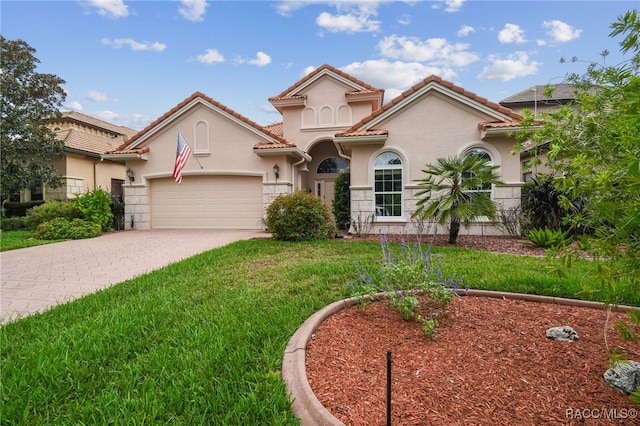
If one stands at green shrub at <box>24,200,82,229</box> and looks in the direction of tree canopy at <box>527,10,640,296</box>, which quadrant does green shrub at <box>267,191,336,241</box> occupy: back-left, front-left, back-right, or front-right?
front-left

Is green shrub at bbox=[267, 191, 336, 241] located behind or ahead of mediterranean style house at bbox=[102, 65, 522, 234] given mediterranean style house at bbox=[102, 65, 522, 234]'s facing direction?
ahead

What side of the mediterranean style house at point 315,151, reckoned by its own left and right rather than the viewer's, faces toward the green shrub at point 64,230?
right

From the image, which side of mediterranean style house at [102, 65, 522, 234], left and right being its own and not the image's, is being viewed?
front

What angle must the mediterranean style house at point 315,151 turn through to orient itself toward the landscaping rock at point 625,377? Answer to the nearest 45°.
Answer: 0° — it already faces it

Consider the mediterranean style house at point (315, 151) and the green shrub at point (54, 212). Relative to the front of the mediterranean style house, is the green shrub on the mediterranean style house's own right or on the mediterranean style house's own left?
on the mediterranean style house's own right

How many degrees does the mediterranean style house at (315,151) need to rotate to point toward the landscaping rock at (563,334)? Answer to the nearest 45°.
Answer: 0° — it already faces it

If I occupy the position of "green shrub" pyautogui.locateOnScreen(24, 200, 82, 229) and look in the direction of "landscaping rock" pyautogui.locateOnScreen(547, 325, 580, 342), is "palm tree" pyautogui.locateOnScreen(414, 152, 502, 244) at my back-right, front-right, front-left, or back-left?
front-left

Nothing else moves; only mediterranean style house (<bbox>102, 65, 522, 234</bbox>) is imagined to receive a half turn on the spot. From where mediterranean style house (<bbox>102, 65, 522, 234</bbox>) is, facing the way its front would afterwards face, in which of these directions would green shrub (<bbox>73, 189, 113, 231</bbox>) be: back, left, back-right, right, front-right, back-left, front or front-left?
left

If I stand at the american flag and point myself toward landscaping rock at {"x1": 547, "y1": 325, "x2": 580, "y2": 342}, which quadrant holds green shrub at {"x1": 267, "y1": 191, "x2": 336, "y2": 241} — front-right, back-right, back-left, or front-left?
front-left

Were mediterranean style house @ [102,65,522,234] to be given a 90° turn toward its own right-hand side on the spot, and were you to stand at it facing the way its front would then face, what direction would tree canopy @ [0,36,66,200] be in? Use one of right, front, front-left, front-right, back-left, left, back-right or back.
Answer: front

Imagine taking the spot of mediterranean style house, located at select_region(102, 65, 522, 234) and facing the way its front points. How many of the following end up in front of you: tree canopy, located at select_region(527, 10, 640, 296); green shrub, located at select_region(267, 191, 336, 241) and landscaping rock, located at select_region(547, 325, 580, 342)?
3

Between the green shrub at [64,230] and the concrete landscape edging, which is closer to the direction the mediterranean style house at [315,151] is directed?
the concrete landscape edging

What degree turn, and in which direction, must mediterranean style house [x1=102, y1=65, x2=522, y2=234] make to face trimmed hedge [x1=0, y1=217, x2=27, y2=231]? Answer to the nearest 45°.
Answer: approximately 90° to its right
